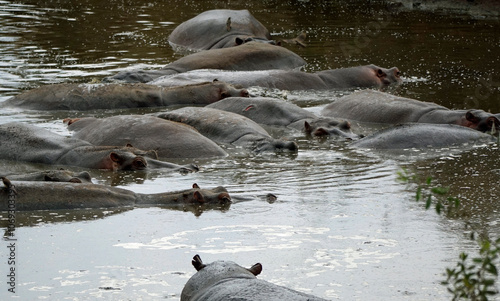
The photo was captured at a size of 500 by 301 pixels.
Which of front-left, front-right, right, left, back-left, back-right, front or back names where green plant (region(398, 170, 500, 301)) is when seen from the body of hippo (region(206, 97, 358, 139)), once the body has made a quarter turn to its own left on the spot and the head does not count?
back-right

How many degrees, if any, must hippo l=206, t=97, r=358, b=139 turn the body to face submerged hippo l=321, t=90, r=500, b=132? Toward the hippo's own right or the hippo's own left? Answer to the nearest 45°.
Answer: approximately 45° to the hippo's own left

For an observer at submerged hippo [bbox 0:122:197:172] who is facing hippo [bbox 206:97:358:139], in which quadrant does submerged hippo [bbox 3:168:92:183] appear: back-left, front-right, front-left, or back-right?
back-right

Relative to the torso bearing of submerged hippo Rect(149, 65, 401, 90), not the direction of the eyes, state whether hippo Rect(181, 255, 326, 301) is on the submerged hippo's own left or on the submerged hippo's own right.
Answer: on the submerged hippo's own right

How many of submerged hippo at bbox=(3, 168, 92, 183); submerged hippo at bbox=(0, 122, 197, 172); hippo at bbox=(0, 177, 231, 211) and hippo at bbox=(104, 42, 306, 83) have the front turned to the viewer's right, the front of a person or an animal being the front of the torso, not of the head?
3

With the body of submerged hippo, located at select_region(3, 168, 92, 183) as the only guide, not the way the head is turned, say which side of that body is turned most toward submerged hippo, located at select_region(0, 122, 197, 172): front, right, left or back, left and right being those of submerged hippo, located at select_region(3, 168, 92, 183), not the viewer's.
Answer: left

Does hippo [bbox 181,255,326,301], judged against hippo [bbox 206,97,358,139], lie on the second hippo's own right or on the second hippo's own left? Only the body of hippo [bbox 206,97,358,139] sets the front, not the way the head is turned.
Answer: on the second hippo's own right

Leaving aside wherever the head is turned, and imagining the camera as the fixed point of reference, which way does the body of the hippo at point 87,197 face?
to the viewer's right

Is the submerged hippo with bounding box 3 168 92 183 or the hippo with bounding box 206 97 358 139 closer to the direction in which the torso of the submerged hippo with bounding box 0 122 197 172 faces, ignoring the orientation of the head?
the hippo

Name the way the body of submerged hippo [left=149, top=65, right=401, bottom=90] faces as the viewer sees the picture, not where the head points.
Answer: to the viewer's right

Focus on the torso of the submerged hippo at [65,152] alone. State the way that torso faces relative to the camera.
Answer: to the viewer's right

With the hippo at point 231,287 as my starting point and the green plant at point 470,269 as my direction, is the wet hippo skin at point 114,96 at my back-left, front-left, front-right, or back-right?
back-left
